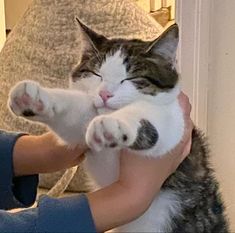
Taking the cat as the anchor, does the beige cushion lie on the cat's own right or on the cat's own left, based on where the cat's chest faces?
on the cat's own right
